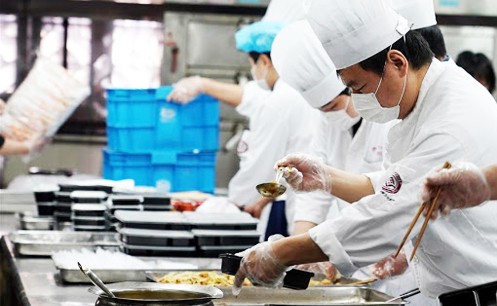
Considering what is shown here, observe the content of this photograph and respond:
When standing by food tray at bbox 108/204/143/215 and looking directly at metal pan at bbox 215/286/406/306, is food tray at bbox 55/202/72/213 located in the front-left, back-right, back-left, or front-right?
back-right

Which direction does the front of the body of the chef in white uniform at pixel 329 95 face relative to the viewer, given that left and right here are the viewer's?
facing the viewer and to the left of the viewer

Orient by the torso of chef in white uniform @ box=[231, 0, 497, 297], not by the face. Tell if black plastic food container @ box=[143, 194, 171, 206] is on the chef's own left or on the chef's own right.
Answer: on the chef's own right

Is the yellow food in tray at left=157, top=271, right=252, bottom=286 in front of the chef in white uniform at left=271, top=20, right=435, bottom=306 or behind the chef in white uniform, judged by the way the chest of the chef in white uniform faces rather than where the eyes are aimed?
in front

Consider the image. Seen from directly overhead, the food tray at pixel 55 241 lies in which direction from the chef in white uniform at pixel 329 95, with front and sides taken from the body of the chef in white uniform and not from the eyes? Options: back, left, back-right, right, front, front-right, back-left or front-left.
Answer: front-right

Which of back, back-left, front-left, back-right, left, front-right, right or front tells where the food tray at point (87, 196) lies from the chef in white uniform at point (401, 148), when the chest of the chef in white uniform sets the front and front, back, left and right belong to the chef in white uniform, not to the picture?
front-right

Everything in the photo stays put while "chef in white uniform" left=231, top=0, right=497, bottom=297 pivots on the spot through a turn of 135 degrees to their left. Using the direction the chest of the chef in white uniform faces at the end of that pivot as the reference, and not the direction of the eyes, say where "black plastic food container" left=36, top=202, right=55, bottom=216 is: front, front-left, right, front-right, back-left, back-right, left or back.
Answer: back

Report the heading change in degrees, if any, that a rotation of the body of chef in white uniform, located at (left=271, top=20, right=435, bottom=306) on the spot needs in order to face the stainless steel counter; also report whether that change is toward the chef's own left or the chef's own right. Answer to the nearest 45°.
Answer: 0° — they already face it

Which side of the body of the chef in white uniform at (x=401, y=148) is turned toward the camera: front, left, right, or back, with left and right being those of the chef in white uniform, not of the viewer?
left

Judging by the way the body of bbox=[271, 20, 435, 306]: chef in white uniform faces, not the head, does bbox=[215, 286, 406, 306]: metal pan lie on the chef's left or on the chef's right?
on the chef's left

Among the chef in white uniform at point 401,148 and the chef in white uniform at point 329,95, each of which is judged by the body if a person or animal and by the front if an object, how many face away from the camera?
0

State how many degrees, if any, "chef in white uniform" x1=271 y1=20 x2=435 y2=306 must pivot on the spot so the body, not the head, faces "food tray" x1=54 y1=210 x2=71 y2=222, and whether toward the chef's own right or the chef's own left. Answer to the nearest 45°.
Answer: approximately 45° to the chef's own right
